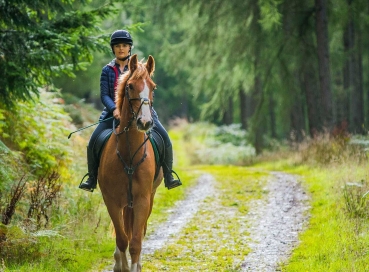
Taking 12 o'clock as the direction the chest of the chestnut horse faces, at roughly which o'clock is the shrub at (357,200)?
The shrub is roughly at 8 o'clock from the chestnut horse.

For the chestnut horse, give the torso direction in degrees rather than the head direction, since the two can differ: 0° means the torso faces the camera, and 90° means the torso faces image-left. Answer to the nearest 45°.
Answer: approximately 0°

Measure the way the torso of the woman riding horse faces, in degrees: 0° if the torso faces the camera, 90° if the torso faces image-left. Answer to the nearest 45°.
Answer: approximately 0°

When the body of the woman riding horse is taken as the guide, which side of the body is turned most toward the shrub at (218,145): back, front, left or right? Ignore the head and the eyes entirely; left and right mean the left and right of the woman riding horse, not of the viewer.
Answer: back

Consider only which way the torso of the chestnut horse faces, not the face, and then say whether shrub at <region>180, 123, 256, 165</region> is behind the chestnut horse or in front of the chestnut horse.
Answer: behind

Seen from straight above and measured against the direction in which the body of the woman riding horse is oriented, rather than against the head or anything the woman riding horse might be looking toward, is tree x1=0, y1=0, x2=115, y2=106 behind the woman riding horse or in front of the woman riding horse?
behind

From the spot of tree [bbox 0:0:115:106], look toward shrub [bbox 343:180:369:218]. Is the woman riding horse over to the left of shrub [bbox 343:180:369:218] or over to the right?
right
